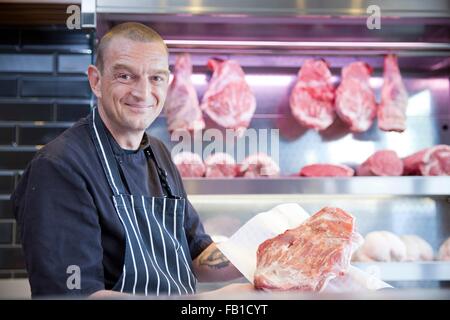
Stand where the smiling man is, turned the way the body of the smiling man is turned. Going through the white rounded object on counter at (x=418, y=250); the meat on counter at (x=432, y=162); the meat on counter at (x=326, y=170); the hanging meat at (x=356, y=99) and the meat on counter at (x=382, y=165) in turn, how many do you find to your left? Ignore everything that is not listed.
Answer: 5

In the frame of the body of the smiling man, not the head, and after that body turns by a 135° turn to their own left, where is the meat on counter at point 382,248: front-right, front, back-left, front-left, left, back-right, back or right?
front-right

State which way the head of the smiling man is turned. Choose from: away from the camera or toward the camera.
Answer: toward the camera

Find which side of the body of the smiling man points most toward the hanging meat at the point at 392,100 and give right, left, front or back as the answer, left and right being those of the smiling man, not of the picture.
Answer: left

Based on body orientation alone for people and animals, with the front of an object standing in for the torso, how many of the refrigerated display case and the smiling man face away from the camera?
0

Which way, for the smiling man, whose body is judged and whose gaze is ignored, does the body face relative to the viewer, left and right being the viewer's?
facing the viewer and to the right of the viewer

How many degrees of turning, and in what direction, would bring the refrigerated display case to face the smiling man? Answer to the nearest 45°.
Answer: approximately 45° to its right

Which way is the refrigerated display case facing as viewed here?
toward the camera

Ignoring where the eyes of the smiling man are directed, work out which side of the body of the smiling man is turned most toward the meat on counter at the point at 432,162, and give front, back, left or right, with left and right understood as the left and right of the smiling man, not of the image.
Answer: left

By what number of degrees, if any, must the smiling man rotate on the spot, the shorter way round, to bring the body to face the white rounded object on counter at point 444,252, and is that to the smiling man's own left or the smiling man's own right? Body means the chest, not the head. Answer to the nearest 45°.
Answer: approximately 90° to the smiling man's own left
